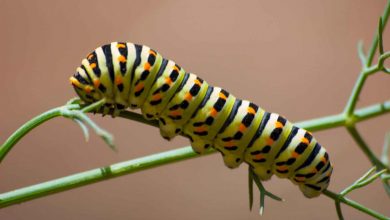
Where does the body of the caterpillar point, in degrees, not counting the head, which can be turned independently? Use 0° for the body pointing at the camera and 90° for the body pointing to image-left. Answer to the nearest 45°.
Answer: approximately 90°
